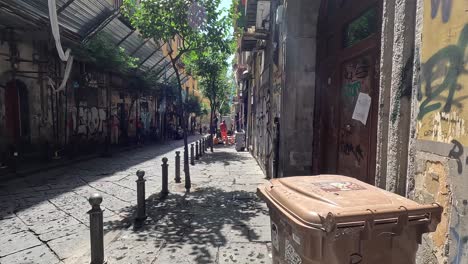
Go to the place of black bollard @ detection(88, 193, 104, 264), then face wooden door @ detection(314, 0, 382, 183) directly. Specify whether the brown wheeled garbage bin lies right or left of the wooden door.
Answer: right

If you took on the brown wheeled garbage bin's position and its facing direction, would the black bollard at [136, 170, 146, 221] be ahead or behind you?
ahead

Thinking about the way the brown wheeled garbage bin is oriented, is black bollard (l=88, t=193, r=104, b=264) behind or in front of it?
in front
